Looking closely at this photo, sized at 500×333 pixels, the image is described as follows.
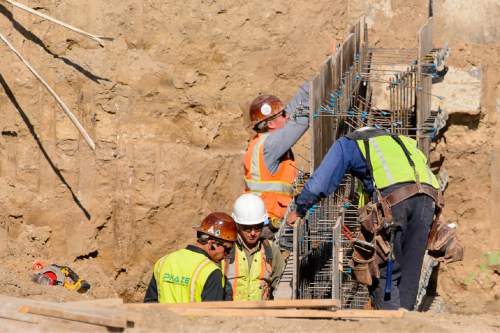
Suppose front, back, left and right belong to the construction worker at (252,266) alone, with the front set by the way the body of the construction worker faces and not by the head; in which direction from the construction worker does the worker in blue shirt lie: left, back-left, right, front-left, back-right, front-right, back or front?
left

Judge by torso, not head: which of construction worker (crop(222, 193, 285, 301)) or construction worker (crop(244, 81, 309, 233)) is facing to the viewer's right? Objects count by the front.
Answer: construction worker (crop(244, 81, 309, 233))

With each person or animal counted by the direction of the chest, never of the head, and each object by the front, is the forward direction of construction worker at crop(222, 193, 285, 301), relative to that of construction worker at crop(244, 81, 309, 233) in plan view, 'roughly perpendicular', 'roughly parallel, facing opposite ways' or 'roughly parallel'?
roughly perpendicular

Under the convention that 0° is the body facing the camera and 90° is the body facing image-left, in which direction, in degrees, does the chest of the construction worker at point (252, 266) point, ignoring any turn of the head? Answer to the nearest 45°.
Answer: approximately 0°

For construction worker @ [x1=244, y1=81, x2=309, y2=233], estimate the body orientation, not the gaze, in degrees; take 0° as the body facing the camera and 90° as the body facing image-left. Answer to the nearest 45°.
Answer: approximately 270°

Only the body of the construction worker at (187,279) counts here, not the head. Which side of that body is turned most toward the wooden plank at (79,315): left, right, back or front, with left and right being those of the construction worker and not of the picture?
back

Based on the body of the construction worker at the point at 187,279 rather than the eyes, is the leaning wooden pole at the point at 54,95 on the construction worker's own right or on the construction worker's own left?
on the construction worker's own left

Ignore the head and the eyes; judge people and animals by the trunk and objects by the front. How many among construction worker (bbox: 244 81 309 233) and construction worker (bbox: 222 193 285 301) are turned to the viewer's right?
1

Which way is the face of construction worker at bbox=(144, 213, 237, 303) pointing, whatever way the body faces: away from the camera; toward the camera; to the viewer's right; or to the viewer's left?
to the viewer's right

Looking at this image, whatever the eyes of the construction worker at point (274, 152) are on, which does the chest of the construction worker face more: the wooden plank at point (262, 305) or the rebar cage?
the rebar cage

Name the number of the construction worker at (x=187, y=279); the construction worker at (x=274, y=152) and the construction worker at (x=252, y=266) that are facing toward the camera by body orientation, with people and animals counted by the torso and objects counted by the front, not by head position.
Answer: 1
